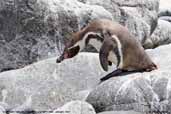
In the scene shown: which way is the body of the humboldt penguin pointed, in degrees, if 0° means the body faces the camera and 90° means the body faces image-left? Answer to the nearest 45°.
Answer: approximately 90°

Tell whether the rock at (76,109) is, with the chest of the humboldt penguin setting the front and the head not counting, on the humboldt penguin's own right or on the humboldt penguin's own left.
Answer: on the humboldt penguin's own left

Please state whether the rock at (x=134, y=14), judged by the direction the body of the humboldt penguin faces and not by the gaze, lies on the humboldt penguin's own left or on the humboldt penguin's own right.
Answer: on the humboldt penguin's own right

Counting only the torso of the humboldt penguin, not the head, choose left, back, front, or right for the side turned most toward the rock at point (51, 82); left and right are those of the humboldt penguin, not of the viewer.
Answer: front

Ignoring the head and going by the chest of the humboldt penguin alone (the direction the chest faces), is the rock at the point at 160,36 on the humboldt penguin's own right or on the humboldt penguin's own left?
on the humboldt penguin's own right
